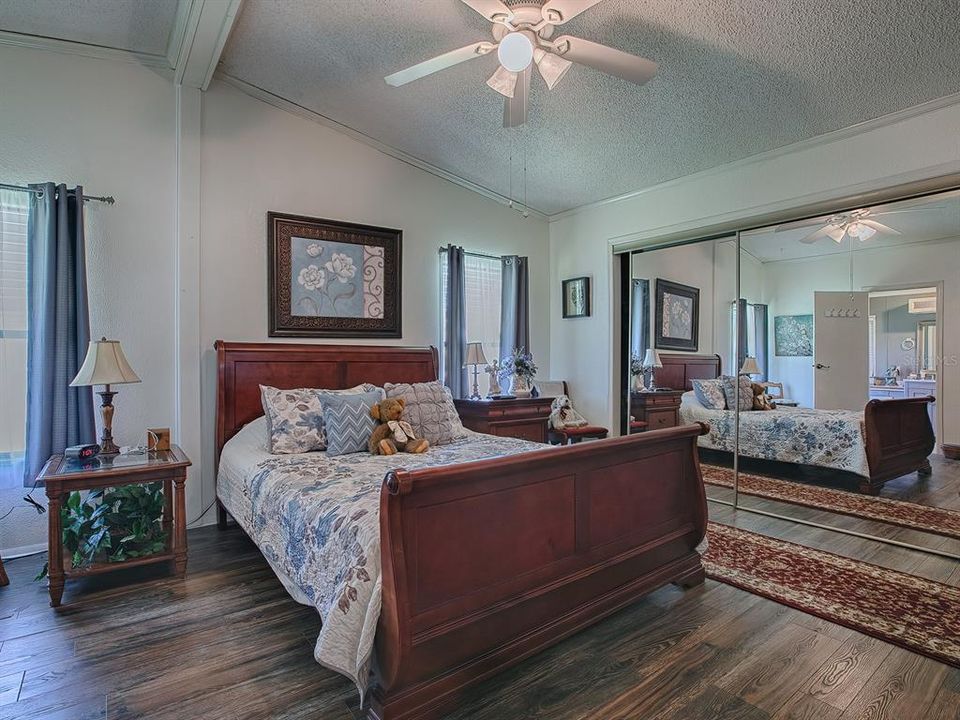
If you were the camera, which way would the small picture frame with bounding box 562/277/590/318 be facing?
facing the viewer and to the left of the viewer

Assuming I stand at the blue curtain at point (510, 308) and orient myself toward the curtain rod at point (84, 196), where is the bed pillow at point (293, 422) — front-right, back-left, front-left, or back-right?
front-left

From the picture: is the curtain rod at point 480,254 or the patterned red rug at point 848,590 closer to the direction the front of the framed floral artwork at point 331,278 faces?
the patterned red rug

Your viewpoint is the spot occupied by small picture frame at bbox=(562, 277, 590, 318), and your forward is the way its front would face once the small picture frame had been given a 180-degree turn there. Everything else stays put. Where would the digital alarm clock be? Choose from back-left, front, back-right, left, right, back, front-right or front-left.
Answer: back

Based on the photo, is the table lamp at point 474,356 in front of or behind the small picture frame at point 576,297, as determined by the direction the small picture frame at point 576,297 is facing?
in front

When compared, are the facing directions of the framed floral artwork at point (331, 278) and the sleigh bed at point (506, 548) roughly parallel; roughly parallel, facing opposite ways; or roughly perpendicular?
roughly parallel

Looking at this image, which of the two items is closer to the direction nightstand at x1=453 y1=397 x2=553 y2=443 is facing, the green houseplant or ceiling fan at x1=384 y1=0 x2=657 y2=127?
the ceiling fan

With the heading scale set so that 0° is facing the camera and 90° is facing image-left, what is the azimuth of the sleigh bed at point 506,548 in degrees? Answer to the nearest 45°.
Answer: approximately 315°

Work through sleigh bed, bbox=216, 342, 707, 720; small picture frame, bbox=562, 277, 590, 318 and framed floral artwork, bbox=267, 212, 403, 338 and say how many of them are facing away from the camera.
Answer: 0

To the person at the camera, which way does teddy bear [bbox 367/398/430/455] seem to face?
facing the viewer and to the right of the viewer

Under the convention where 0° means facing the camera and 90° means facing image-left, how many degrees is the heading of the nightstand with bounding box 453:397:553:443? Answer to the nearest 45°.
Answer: approximately 315°

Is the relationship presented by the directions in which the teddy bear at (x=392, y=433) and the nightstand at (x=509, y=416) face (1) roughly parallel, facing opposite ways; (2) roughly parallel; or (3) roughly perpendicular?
roughly parallel

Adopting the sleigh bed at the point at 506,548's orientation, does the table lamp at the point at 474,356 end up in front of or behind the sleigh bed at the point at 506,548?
behind
